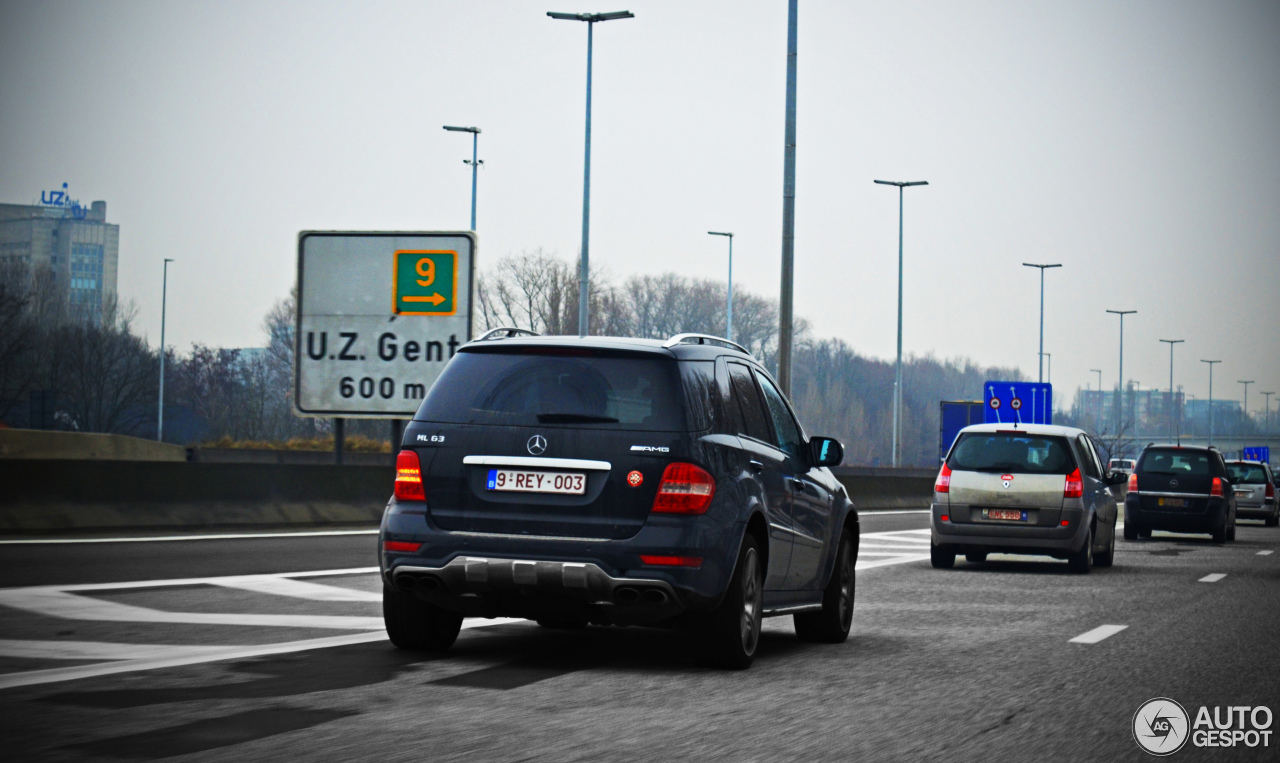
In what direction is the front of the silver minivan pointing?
away from the camera

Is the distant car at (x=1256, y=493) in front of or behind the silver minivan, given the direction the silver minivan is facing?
in front

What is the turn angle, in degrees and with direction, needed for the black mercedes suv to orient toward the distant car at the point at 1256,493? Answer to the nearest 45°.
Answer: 0° — it already faces it

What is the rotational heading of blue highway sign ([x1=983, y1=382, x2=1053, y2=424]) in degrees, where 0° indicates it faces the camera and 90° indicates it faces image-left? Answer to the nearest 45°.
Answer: approximately 0°

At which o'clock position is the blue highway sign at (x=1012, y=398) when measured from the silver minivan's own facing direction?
The blue highway sign is roughly at 12 o'clock from the silver minivan.

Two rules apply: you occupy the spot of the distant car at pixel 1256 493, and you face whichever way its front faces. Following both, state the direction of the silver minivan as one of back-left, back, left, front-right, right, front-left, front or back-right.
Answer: back

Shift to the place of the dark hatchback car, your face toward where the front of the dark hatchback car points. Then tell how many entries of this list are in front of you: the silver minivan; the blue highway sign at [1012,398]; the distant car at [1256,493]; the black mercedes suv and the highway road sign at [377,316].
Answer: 2

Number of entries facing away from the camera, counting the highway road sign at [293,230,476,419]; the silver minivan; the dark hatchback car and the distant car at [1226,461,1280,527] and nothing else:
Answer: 3

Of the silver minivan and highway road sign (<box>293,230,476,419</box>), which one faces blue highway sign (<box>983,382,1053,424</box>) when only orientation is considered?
the silver minivan

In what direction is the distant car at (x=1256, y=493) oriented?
away from the camera

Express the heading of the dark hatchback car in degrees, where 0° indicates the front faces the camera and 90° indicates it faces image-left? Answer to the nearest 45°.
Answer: approximately 180°

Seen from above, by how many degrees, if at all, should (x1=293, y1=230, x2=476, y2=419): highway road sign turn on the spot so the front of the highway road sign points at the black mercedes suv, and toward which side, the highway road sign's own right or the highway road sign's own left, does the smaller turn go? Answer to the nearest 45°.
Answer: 0° — it already faces it
